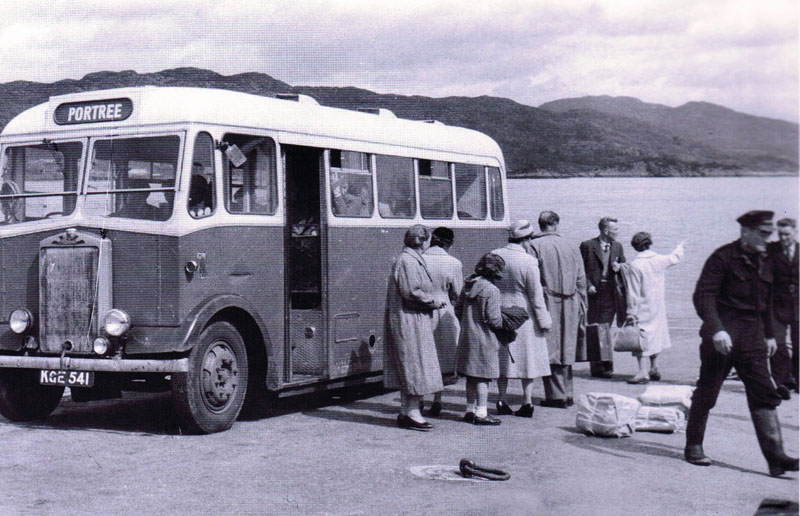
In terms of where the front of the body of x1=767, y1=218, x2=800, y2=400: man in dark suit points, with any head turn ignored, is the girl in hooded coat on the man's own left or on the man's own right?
on the man's own right

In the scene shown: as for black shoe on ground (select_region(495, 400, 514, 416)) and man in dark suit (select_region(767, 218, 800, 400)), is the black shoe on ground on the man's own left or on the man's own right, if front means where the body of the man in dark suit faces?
on the man's own right

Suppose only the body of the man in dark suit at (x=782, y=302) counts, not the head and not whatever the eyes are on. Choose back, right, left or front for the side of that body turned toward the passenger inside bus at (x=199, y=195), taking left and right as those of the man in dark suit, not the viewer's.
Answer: right
